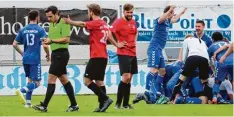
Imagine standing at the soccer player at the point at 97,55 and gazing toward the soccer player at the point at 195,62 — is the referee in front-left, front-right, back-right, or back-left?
back-left

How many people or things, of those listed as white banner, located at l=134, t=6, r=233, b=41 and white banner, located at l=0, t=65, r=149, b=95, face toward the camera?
2

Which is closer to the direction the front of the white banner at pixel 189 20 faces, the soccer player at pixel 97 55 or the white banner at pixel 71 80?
the soccer player

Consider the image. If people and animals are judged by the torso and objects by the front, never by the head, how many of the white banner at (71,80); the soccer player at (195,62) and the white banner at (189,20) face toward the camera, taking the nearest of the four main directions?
2

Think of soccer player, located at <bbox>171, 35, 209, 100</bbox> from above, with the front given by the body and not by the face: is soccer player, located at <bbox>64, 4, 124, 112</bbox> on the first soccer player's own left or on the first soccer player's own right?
on the first soccer player's own left

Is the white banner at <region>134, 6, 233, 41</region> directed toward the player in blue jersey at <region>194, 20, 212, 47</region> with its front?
yes
